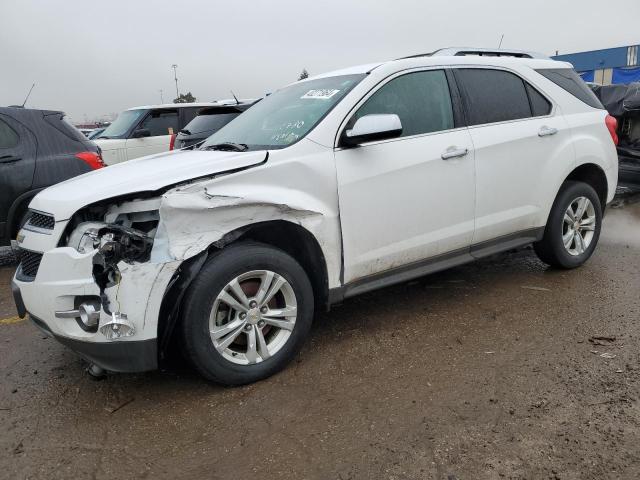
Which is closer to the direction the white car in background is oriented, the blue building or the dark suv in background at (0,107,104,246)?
the dark suv in background

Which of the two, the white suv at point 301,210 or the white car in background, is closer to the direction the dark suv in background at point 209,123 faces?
the white car in background

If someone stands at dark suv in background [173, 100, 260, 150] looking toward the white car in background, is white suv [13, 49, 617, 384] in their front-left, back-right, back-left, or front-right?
back-left

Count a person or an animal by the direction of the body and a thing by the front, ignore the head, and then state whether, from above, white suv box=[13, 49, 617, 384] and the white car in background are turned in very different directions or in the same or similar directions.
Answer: same or similar directions

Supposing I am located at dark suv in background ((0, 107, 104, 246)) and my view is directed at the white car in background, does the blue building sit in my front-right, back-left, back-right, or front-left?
front-right

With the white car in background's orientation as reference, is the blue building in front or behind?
behind

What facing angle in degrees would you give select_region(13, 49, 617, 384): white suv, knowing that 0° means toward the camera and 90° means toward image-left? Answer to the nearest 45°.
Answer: approximately 45°

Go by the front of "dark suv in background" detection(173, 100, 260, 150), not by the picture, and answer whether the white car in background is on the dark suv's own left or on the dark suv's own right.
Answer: on the dark suv's own left

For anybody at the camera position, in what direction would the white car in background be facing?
facing the viewer and to the left of the viewer

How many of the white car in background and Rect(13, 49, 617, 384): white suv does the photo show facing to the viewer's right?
0

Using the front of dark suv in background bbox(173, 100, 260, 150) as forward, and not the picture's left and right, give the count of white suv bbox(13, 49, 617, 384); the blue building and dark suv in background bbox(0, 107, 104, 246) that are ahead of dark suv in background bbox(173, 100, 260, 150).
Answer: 1
